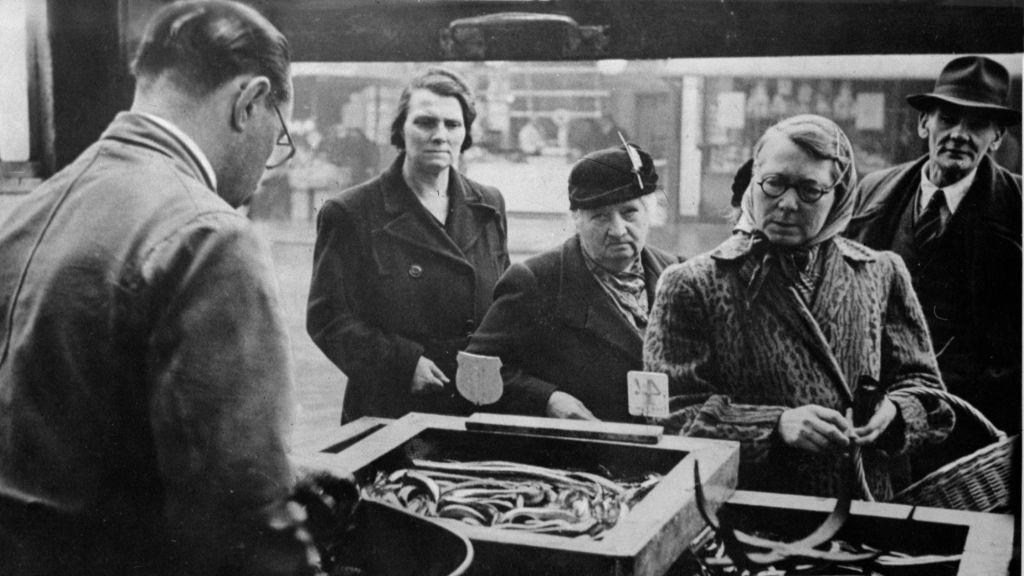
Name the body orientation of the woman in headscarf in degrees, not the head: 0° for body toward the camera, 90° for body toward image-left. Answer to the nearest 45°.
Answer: approximately 0°

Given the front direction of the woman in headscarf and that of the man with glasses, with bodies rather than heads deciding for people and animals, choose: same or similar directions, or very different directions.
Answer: very different directions

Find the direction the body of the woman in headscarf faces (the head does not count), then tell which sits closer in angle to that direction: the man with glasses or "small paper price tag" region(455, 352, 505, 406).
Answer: the man with glasses

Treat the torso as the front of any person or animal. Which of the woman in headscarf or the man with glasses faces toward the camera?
the woman in headscarf

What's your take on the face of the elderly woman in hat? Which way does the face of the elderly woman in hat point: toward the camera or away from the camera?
toward the camera

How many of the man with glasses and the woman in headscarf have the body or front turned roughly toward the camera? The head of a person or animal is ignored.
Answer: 1

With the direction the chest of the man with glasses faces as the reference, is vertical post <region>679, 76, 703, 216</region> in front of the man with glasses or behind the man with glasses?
in front

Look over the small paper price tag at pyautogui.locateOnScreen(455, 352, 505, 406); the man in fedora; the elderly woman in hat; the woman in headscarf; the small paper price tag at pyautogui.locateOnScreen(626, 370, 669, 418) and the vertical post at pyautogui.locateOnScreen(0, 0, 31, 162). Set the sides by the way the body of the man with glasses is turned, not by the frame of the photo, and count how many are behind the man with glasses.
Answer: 0

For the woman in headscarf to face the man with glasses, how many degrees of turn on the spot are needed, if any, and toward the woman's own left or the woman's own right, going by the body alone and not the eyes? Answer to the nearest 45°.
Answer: approximately 45° to the woman's own right

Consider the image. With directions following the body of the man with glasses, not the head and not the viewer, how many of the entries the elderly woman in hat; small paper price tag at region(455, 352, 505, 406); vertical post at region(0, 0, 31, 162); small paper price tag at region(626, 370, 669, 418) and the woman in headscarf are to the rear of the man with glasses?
0

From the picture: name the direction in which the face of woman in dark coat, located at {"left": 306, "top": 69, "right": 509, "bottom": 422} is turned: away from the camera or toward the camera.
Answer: toward the camera

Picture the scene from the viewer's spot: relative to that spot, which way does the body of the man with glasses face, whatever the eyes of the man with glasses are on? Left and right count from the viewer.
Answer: facing away from the viewer and to the right of the viewer

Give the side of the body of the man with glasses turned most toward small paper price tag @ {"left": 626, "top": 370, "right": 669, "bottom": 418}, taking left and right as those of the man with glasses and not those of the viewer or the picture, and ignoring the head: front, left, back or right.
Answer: front

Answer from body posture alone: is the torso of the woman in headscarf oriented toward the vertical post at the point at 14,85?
no

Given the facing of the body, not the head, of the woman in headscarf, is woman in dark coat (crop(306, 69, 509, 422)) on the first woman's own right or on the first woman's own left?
on the first woman's own right
